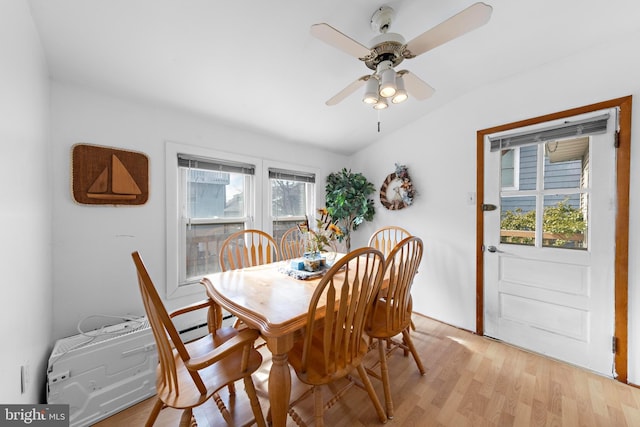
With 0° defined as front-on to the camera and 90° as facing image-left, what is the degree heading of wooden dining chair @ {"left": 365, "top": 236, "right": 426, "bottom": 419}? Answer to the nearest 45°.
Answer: approximately 135°

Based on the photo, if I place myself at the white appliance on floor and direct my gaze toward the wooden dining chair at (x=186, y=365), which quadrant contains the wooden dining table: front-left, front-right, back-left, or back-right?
front-left

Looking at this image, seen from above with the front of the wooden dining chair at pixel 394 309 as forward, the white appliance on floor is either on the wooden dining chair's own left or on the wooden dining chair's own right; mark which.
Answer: on the wooden dining chair's own left

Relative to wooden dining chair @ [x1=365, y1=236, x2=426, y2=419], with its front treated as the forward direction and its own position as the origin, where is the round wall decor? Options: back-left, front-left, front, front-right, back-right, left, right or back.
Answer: front-right

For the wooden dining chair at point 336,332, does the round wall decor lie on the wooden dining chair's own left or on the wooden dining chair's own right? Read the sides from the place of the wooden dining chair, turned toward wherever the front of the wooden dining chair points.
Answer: on the wooden dining chair's own right

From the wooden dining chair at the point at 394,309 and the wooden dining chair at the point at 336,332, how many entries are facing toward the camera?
0

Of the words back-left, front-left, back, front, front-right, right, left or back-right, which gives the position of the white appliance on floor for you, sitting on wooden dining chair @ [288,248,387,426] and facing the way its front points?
front-left

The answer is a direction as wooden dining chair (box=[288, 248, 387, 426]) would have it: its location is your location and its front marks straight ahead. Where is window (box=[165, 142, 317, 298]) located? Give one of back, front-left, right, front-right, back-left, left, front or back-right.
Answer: front

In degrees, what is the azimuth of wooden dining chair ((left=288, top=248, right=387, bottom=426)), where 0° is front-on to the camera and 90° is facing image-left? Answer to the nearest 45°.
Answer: approximately 135°

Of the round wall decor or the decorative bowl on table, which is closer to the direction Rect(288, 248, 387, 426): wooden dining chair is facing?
the decorative bowl on table

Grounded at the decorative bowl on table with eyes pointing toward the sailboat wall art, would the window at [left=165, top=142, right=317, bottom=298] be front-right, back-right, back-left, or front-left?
front-right

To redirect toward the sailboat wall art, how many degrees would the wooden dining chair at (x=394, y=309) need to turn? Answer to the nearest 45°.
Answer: approximately 45° to its left

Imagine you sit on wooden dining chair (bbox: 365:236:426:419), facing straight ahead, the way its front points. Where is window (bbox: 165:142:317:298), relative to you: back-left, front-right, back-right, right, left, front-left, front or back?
front-left

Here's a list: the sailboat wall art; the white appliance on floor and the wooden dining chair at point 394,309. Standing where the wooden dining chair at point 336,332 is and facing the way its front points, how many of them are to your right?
1
